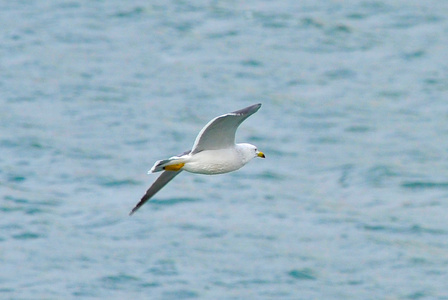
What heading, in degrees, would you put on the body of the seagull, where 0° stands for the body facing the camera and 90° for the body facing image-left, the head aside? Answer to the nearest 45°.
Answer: approximately 270°
